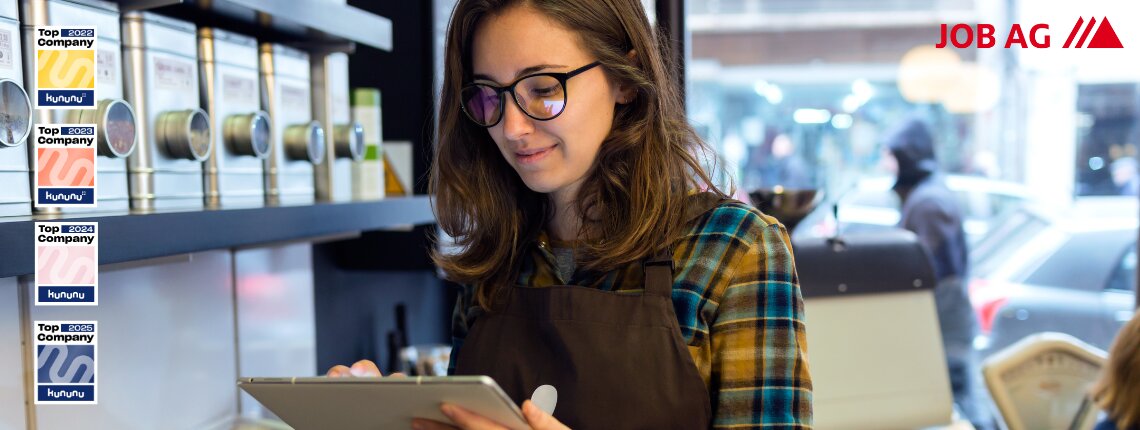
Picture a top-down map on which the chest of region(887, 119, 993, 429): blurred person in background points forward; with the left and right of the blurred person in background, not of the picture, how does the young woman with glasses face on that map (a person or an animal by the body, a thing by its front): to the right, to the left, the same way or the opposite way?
to the left

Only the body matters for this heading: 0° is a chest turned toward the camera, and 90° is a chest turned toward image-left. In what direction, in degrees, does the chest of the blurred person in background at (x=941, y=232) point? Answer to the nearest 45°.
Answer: approximately 90°

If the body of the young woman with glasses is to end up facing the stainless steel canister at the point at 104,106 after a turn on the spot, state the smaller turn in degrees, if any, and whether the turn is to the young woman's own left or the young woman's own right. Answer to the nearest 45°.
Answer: approximately 45° to the young woman's own right

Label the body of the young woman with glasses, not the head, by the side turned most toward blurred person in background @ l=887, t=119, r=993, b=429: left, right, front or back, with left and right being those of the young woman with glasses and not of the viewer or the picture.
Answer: back

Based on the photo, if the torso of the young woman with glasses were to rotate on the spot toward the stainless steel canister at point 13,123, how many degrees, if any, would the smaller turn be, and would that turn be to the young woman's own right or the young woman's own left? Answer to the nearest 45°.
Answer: approximately 45° to the young woman's own right

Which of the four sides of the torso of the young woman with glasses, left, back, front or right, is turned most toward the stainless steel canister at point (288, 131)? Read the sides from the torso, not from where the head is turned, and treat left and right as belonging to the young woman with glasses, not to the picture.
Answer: right

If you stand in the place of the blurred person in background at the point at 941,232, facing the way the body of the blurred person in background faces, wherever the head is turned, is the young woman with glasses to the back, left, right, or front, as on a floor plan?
left

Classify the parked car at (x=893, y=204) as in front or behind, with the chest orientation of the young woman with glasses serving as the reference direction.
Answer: behind

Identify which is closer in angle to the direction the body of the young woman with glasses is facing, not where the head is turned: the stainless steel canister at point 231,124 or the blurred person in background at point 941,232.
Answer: the stainless steel canister

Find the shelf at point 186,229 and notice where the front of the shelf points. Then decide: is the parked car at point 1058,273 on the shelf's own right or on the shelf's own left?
on the shelf's own left

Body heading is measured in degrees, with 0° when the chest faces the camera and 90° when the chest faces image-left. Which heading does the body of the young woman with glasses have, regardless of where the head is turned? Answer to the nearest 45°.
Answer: approximately 45°

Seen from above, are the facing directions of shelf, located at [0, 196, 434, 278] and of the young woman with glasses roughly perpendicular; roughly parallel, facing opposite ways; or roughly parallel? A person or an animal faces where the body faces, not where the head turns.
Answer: roughly perpendicular

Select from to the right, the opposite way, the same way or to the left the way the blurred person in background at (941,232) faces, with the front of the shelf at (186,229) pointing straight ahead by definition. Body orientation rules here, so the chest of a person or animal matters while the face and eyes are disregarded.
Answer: the opposite way
